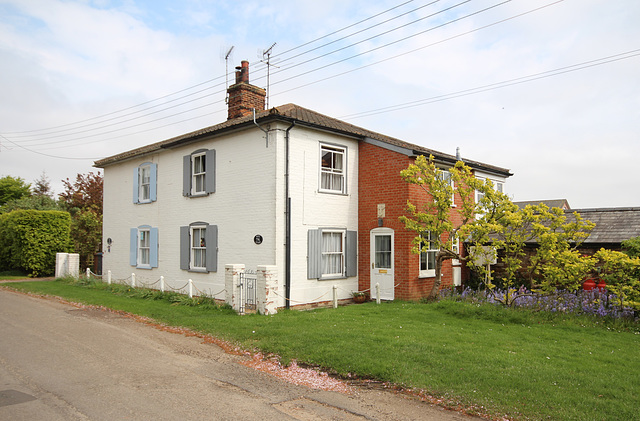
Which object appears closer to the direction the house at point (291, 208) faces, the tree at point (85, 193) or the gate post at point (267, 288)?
the gate post

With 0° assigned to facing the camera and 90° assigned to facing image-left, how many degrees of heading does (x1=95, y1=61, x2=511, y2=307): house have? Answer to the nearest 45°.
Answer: approximately 315°

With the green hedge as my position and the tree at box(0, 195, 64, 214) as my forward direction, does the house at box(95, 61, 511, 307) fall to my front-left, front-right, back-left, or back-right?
back-right

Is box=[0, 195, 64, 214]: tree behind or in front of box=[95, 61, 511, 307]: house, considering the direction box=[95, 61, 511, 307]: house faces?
behind

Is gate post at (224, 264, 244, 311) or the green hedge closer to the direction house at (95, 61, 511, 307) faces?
the gate post
